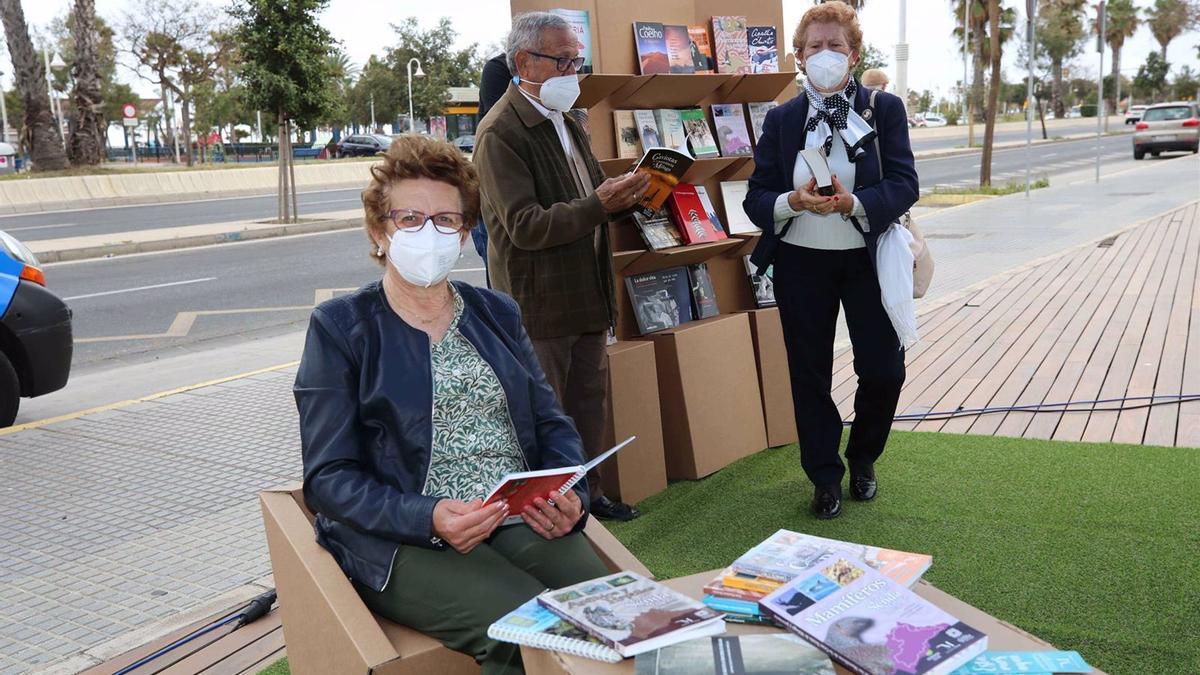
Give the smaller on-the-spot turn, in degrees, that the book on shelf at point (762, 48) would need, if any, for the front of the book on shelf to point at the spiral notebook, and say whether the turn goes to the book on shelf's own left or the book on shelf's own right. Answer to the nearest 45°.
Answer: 0° — it already faces it

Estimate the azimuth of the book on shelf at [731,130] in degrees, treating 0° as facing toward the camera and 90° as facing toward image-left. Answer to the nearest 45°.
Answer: approximately 0°

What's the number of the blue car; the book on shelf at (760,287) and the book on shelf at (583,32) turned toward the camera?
2

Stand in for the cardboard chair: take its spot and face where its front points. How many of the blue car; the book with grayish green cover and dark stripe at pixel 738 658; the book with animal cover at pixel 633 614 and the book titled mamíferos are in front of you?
3
